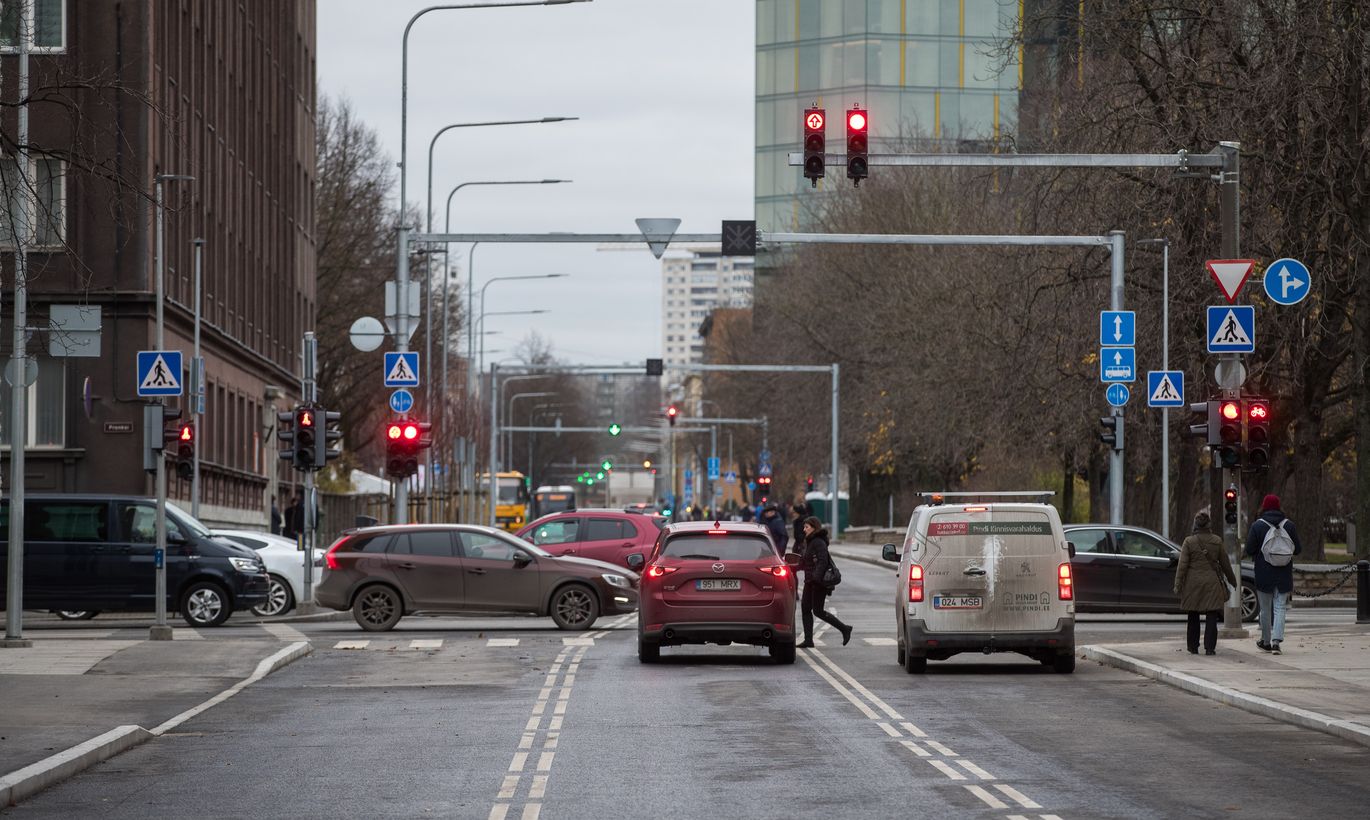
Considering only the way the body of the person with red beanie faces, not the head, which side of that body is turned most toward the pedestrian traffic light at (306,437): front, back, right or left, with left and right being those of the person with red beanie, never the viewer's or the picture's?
left

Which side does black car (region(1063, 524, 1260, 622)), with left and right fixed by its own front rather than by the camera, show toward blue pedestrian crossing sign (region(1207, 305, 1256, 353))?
right

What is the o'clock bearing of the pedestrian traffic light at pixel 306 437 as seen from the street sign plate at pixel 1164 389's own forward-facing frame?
The pedestrian traffic light is roughly at 2 o'clock from the street sign plate.

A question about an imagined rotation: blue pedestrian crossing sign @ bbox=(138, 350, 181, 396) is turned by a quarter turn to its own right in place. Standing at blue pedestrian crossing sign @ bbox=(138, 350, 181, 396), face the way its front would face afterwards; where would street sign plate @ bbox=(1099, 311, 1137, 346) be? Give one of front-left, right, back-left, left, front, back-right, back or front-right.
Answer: back

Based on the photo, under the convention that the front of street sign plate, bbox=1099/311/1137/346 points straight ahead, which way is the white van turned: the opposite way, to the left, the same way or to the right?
the opposite way

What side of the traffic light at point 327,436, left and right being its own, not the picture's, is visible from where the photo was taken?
right

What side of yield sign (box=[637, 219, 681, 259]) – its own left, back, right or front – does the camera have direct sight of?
back

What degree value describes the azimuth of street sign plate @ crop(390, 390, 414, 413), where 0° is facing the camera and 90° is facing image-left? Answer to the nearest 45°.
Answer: approximately 0°

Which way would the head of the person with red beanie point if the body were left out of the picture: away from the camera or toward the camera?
away from the camera

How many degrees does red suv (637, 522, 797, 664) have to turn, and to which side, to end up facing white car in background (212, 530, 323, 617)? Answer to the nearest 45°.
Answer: approximately 45° to its left

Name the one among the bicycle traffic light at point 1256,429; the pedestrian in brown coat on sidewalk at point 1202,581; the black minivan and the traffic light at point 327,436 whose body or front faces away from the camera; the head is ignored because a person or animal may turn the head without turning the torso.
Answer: the pedestrian in brown coat on sidewalk

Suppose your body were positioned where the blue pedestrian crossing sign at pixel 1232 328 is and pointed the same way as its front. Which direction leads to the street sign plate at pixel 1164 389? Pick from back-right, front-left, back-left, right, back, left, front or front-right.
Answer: back

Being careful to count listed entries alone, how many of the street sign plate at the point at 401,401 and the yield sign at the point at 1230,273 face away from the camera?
0

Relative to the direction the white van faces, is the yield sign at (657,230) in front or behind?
in front
